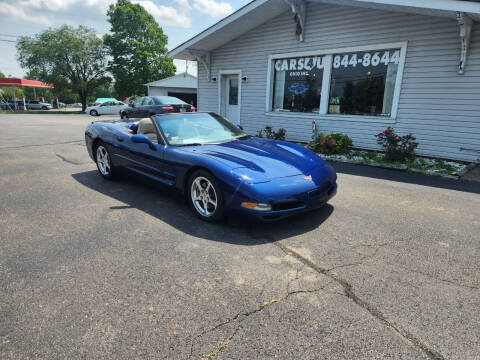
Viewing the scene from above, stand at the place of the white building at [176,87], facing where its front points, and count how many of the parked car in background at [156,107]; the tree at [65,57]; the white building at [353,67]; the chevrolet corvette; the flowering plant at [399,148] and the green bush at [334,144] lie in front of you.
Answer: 5

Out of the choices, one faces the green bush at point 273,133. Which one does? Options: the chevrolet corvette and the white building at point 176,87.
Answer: the white building

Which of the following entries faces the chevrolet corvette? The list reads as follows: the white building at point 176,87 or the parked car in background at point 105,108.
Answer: the white building

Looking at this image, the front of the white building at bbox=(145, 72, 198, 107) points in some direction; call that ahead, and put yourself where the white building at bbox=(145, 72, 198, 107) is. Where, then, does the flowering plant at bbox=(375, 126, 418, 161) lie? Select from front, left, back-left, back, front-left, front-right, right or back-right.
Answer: front

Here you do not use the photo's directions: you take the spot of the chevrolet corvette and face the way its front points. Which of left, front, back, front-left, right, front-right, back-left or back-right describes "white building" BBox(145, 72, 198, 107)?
back-left

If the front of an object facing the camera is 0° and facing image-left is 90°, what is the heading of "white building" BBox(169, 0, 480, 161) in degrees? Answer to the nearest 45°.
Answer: approximately 45°

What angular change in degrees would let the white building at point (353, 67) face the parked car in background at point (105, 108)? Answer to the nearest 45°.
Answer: approximately 90° to its right

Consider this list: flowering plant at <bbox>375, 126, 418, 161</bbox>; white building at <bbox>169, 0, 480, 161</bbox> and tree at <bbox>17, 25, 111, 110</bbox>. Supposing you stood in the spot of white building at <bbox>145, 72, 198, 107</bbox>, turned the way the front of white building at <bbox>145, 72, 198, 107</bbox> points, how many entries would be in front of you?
2

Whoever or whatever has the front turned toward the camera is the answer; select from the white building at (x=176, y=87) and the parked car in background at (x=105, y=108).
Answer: the white building

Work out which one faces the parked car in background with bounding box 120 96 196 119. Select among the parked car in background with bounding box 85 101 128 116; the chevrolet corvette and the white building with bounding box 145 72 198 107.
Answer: the white building

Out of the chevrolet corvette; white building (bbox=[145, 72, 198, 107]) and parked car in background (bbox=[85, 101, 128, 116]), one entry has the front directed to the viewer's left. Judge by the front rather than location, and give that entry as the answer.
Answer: the parked car in background

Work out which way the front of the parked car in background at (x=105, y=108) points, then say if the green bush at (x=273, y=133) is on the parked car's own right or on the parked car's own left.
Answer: on the parked car's own left

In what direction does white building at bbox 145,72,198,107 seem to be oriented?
toward the camera

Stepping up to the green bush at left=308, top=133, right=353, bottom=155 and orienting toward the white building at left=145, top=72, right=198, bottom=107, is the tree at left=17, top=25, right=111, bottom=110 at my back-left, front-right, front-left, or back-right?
front-left

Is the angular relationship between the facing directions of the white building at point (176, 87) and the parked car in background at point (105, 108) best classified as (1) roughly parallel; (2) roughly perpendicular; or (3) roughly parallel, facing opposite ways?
roughly perpendicular

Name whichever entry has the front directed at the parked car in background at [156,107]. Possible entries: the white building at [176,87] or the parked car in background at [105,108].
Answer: the white building

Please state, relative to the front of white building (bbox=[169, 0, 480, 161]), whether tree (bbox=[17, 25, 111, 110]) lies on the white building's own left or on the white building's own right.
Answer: on the white building's own right

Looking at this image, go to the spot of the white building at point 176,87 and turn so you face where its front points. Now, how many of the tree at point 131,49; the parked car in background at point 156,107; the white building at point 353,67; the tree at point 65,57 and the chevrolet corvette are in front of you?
3

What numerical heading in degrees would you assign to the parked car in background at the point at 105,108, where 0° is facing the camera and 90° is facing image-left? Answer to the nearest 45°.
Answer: approximately 90°

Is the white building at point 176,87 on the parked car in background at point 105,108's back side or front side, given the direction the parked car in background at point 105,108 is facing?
on the back side

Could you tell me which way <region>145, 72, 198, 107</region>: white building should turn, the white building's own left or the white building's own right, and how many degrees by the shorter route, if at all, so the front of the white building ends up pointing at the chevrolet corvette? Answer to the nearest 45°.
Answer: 0° — it already faces it
